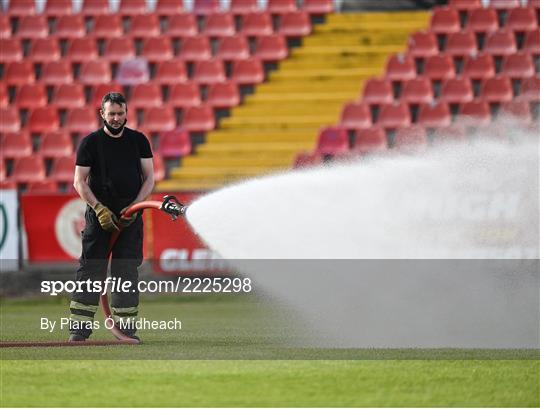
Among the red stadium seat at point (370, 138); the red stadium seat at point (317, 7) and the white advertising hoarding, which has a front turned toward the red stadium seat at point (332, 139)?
the red stadium seat at point (317, 7)

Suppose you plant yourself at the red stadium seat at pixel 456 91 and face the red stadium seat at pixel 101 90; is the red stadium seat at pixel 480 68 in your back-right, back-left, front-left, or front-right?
back-right

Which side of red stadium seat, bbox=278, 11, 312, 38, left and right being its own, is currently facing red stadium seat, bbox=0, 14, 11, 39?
right

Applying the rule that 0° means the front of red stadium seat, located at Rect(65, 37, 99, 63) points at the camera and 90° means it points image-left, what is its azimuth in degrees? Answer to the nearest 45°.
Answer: approximately 0°

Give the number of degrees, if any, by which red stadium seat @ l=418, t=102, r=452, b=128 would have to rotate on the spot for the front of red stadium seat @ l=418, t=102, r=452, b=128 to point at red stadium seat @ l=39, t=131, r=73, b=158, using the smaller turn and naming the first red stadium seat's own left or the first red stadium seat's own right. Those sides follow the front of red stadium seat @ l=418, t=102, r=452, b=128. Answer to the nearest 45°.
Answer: approximately 90° to the first red stadium seat's own right

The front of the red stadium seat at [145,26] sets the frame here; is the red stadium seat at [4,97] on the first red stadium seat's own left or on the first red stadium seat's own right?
on the first red stadium seat's own right

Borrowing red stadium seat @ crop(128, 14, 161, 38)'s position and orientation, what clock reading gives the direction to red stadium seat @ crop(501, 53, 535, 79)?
red stadium seat @ crop(501, 53, 535, 79) is roughly at 10 o'clock from red stadium seat @ crop(128, 14, 161, 38).
